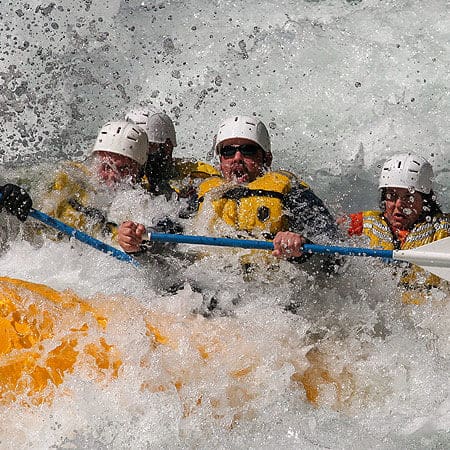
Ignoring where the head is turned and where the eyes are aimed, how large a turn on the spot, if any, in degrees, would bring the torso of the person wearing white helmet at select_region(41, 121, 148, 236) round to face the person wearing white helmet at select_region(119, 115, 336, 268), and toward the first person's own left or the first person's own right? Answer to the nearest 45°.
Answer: approximately 45° to the first person's own left

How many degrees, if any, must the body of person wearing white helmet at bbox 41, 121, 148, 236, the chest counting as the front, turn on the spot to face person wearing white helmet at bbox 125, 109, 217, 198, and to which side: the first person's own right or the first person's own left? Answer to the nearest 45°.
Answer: approximately 135° to the first person's own left

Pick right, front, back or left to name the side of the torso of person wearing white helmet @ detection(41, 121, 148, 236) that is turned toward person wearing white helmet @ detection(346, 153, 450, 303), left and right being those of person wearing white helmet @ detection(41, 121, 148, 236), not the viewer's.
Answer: left

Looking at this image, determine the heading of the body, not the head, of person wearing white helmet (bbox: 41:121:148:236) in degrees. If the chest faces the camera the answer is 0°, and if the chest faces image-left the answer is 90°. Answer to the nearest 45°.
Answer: approximately 0°
